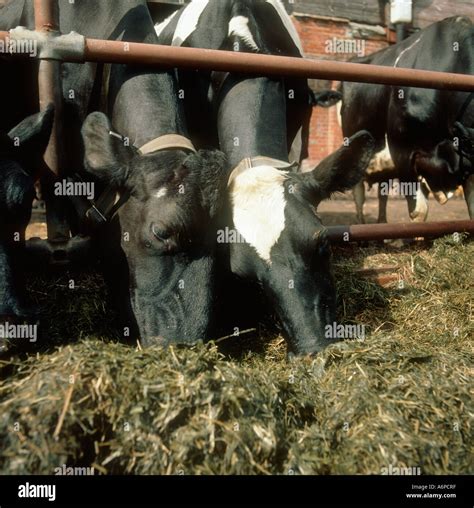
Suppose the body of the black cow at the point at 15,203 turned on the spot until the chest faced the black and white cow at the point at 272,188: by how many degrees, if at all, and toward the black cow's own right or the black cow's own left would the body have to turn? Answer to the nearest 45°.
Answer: approximately 90° to the black cow's own left

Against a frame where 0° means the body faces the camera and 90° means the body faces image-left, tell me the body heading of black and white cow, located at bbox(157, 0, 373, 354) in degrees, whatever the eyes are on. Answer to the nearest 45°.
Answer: approximately 0°

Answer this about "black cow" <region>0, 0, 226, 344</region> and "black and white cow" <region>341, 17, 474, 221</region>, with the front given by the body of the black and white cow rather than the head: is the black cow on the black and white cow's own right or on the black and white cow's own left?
on the black and white cow's own right

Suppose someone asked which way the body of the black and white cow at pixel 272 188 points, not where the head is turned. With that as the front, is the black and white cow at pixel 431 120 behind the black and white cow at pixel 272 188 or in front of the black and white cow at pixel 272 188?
behind

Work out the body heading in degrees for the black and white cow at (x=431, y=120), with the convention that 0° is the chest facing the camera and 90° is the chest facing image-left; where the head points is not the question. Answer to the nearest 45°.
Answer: approximately 315°

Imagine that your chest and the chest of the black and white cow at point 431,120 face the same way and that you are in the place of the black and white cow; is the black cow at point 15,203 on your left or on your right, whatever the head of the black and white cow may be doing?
on your right

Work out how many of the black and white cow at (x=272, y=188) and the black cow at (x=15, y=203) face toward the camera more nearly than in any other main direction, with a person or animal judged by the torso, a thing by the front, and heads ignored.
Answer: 2
